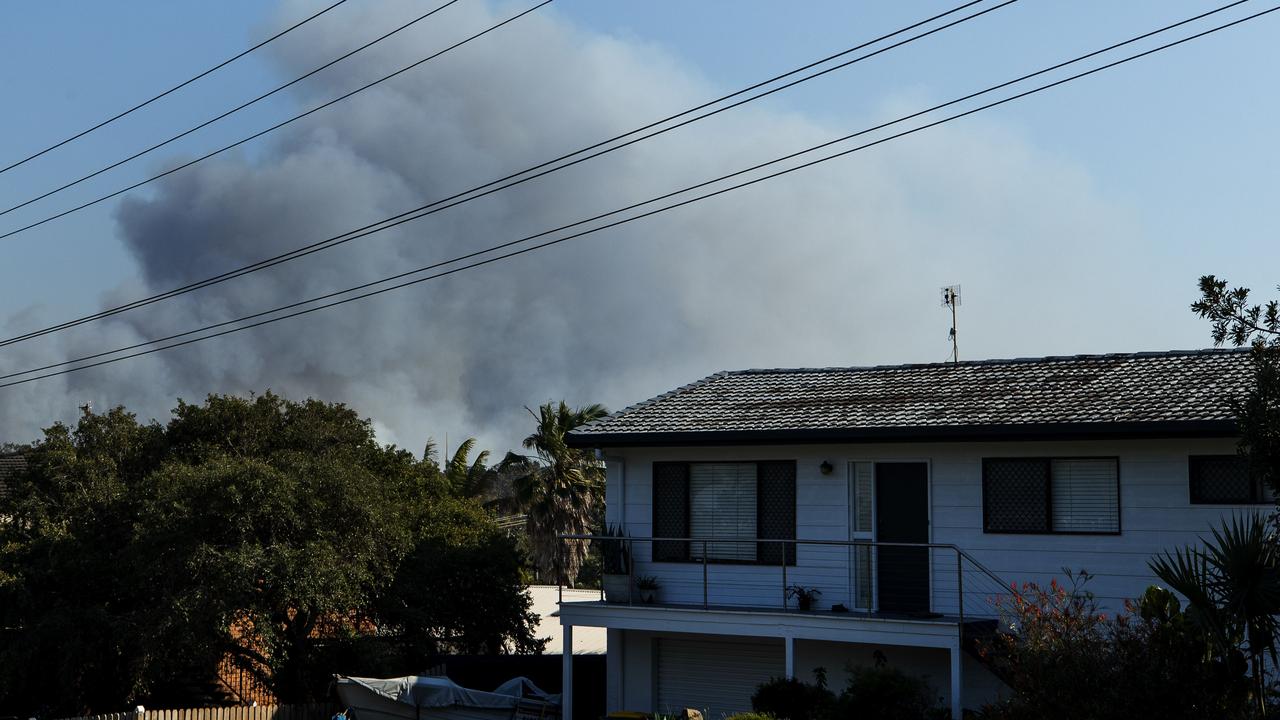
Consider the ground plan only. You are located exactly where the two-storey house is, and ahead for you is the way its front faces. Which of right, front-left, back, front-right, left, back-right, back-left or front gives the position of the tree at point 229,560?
right

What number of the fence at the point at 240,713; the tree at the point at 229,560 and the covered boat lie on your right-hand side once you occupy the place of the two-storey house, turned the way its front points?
3

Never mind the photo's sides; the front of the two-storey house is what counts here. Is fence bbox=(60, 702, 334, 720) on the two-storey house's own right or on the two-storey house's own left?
on the two-storey house's own right

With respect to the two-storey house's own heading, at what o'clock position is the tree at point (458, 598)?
The tree is roughly at 4 o'clock from the two-storey house.

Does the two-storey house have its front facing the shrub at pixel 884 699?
yes

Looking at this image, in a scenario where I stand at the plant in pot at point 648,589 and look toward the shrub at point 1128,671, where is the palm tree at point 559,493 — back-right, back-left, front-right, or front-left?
back-left

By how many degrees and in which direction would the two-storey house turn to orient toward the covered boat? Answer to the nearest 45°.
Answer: approximately 90° to its right
